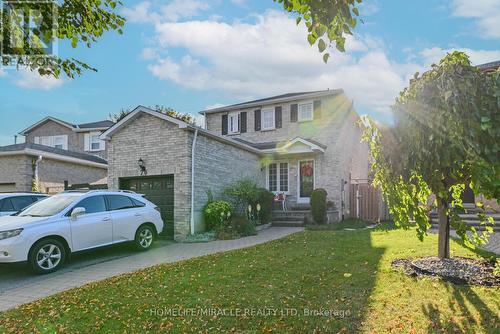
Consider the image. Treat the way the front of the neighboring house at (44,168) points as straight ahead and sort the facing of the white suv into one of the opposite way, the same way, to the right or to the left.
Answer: the same way

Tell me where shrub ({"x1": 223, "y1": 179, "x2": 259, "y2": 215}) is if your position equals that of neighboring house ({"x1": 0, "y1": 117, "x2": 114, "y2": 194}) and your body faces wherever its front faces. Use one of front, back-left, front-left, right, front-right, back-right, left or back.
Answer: left

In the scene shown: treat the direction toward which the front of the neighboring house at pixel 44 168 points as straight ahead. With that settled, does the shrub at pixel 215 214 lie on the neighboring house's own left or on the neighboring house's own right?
on the neighboring house's own left

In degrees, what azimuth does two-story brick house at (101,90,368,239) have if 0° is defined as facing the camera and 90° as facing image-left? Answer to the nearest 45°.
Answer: approximately 45°

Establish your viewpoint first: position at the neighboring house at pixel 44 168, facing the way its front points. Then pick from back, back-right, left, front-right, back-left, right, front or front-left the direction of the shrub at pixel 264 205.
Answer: left

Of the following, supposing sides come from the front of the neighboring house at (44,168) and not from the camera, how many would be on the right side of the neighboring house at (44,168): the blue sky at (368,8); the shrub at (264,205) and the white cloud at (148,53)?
0

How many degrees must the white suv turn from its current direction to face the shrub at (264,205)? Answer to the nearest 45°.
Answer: approximately 180°

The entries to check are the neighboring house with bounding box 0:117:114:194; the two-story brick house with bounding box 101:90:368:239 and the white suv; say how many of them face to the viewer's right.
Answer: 0

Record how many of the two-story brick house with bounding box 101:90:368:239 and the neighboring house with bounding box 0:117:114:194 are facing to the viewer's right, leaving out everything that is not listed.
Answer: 0

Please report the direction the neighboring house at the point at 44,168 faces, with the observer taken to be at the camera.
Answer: facing the viewer and to the left of the viewer
